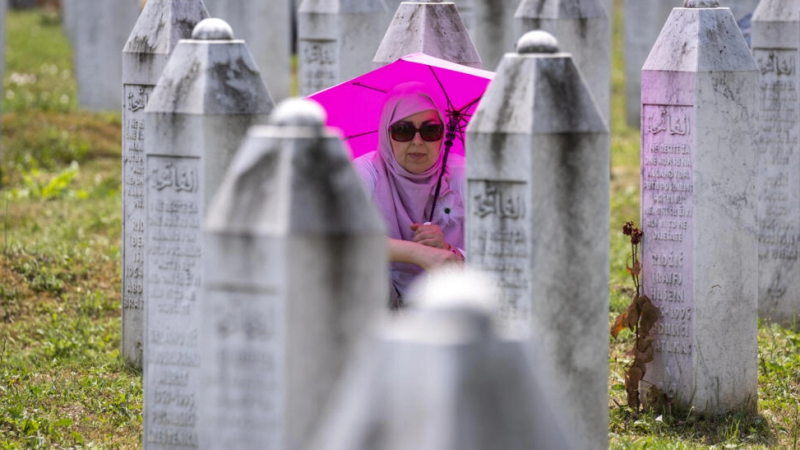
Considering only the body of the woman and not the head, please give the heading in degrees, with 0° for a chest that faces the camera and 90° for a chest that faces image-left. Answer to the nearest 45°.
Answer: approximately 0°

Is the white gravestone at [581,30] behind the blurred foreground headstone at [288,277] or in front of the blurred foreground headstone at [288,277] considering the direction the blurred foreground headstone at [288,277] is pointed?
behind

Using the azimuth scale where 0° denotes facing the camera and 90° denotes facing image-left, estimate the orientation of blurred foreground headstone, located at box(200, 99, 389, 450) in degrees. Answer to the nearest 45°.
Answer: approximately 45°

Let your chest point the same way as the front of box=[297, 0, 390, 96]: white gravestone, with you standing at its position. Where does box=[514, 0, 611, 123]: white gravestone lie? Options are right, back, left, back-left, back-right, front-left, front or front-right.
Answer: back-left

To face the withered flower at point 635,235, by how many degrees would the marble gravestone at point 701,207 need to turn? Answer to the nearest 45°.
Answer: approximately 45° to its right

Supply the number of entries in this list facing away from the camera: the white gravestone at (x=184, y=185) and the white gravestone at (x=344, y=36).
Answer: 0

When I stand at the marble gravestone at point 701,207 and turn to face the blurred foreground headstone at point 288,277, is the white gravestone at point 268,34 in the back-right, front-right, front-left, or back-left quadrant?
back-right

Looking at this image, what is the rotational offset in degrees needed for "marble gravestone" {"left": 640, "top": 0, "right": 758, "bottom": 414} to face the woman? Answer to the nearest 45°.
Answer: approximately 45° to its right

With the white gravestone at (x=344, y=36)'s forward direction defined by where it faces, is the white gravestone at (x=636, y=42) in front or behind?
behind

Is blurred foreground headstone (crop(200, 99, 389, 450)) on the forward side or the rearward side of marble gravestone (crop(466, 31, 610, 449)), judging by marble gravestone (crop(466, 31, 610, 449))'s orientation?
on the forward side

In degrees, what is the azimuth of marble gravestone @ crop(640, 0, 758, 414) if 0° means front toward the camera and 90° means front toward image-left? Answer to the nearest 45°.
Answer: approximately 45°
